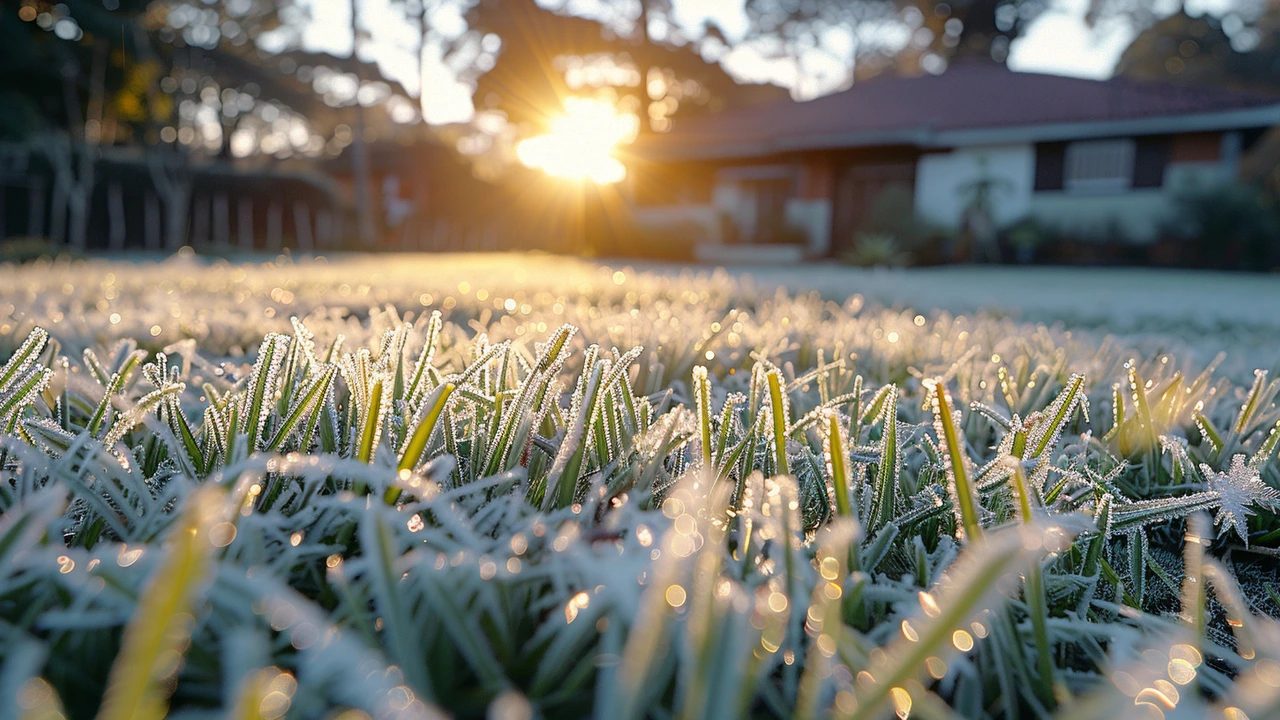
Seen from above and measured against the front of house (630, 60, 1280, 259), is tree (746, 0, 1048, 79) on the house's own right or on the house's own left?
on the house's own right

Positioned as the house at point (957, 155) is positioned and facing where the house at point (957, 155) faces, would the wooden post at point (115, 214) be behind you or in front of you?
in front

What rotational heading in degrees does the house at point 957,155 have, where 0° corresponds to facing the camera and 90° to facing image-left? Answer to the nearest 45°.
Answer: approximately 45°

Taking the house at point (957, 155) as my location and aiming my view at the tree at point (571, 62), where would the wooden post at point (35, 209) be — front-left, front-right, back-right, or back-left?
front-left

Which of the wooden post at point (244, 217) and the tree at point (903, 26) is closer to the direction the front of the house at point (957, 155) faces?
the wooden post

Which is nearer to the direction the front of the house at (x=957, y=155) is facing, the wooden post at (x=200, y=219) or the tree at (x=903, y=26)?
the wooden post

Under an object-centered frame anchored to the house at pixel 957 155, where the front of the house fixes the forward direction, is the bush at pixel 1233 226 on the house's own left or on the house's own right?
on the house's own left

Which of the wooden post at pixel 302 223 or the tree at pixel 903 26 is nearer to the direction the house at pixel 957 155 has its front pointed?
the wooden post

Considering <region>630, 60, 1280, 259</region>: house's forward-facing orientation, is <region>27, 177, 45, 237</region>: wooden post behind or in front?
in front

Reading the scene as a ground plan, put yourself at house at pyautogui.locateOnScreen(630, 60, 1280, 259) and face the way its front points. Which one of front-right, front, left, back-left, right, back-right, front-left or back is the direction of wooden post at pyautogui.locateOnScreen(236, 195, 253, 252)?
front-right

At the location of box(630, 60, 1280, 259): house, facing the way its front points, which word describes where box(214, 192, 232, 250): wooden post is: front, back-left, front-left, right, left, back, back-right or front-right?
front-right
